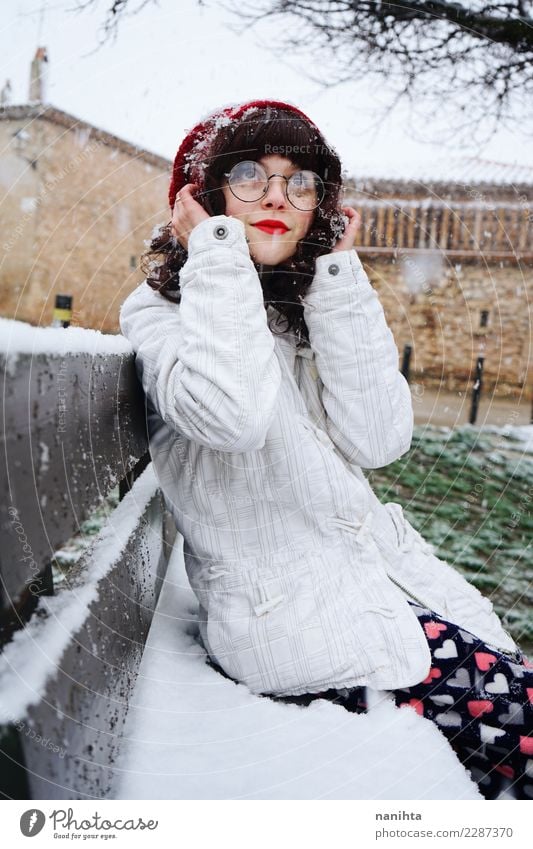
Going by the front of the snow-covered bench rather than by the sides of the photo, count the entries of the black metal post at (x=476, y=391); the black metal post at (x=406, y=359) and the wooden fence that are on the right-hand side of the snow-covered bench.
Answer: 0

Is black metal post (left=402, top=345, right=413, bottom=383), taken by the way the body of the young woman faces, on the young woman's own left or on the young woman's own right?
on the young woman's own left

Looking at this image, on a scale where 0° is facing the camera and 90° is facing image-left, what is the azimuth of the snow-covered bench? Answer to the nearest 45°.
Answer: approximately 315°

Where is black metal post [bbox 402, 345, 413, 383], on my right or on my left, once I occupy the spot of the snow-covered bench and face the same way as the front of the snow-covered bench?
on my left

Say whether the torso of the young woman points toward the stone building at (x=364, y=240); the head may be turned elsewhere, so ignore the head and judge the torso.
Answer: no

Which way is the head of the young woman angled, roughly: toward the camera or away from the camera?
toward the camera

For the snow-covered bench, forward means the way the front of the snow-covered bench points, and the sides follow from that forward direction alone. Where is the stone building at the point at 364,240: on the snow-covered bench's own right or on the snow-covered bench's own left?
on the snow-covered bench's own left

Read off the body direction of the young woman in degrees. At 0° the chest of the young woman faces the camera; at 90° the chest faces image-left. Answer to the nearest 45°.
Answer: approximately 315°
